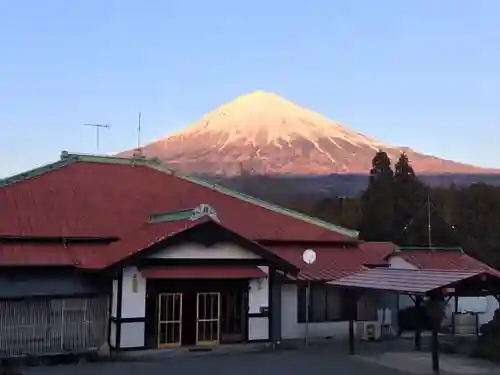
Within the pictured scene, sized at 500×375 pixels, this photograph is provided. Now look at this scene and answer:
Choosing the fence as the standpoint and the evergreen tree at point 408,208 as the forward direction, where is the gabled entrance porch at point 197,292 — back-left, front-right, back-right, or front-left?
front-right

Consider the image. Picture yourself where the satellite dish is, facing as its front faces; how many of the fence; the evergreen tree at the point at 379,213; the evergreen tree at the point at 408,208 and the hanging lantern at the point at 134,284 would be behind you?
2

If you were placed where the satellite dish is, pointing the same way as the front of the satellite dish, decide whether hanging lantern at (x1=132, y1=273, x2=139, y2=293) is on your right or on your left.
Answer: on your right

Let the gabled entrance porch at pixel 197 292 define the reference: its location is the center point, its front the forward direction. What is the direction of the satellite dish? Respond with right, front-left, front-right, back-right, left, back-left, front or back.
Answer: back-left

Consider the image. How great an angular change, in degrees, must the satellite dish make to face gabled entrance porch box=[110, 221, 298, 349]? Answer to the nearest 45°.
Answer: approximately 45° to its right

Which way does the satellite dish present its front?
toward the camera

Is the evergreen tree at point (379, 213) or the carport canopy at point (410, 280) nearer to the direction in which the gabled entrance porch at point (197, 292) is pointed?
the carport canopy

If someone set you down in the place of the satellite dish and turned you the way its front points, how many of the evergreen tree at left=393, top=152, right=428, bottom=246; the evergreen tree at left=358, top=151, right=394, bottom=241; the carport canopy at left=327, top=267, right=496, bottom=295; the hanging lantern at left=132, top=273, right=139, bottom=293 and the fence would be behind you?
2

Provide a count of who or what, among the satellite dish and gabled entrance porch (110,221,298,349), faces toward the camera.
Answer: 2

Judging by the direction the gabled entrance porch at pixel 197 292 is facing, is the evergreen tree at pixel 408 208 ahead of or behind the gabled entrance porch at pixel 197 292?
behind

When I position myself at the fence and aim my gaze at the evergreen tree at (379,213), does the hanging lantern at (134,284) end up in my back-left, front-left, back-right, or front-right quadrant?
front-right

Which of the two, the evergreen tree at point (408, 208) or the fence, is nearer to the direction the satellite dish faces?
the fence

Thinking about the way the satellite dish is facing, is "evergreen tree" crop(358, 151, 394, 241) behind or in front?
behind
